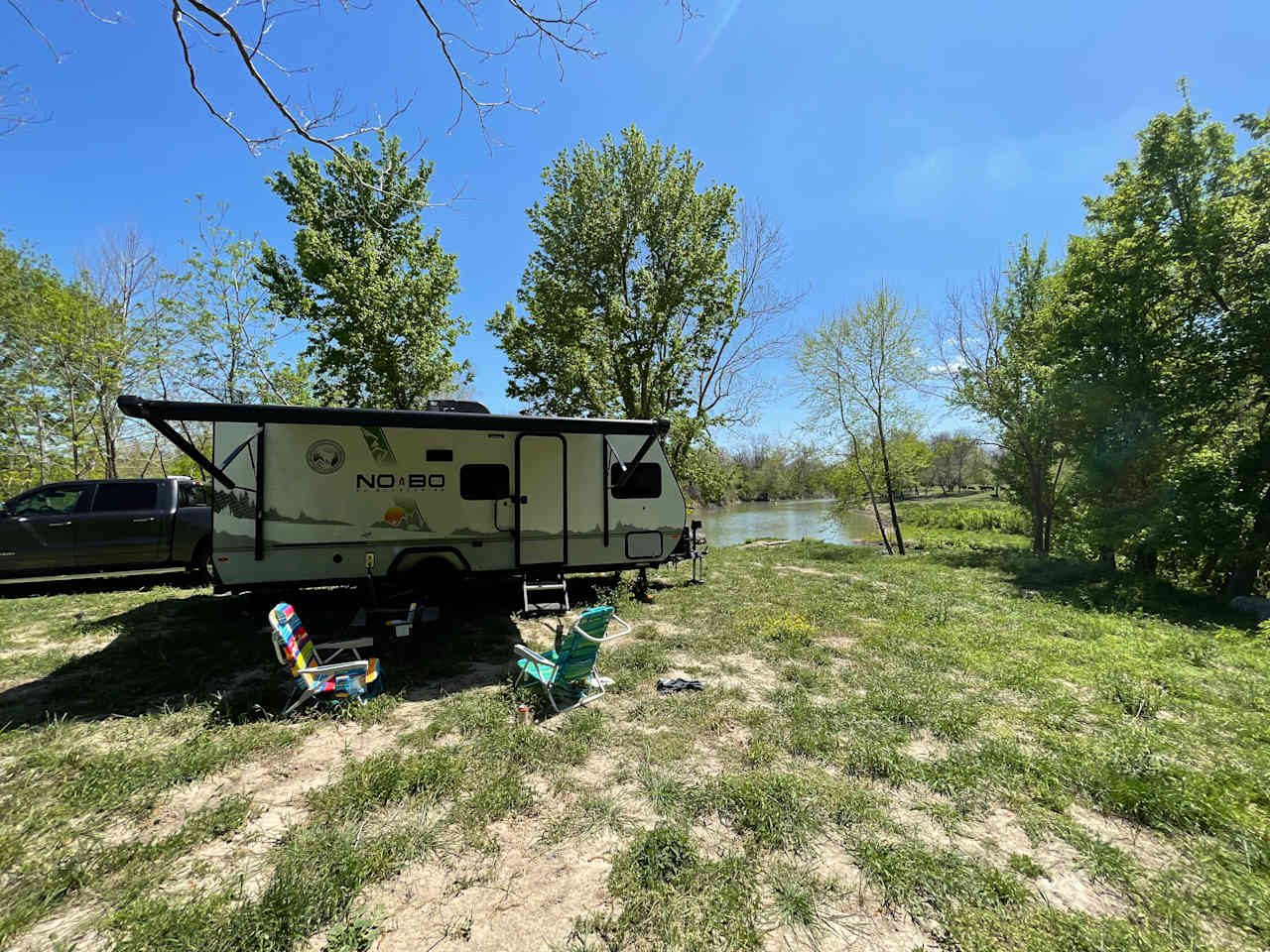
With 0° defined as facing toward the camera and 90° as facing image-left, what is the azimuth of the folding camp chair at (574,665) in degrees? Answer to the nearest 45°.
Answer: approximately 135°

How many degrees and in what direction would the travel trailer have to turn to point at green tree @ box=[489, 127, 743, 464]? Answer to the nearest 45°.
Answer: approximately 45° to its left

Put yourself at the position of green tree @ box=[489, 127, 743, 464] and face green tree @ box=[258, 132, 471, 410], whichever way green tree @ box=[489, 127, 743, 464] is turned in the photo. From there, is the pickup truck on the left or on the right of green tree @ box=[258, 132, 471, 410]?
left

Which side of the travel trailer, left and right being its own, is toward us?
right

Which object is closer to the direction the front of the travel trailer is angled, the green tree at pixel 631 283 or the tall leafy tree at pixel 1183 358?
the tall leafy tree

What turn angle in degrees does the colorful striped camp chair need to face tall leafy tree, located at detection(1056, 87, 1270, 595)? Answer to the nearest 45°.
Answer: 0° — it already faces it

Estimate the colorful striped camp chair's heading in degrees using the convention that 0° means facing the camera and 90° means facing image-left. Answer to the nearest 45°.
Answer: approximately 270°

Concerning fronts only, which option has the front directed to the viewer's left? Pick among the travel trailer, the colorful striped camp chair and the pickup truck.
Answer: the pickup truck

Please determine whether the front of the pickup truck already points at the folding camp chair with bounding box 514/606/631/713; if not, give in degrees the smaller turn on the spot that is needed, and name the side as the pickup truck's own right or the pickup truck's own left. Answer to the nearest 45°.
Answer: approximately 90° to the pickup truck's own left

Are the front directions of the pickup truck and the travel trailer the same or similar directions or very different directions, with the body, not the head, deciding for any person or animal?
very different directions

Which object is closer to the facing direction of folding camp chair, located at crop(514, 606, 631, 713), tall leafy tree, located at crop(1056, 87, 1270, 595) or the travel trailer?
the travel trailer

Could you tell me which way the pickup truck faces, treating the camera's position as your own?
facing to the left of the viewer
